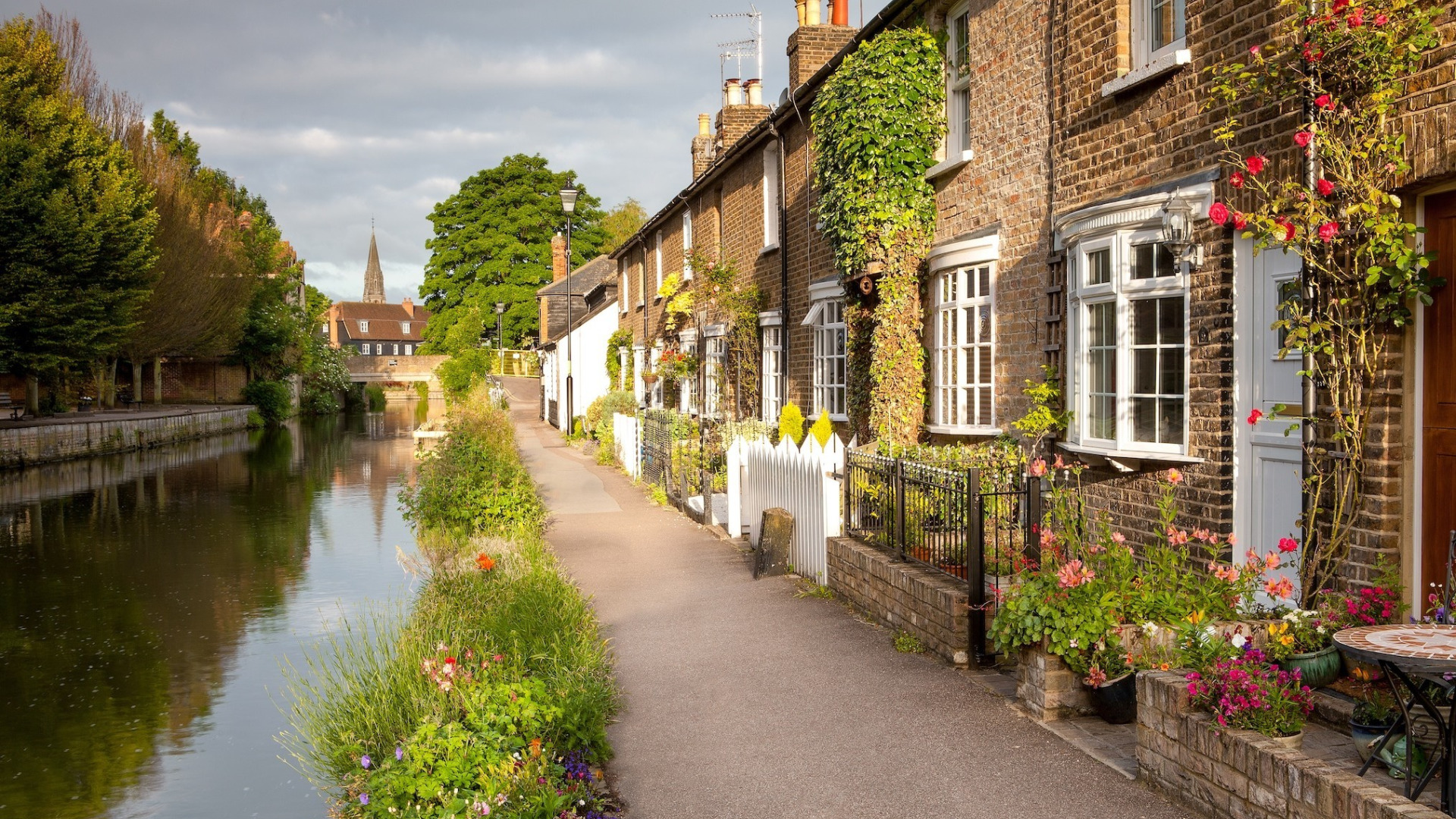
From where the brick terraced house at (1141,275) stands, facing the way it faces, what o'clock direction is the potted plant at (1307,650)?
The potted plant is roughly at 10 o'clock from the brick terraced house.

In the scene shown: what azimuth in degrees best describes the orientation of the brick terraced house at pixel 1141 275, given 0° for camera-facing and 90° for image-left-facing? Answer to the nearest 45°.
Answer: approximately 45°

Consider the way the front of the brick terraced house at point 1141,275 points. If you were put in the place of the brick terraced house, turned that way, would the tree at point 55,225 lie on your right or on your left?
on your right

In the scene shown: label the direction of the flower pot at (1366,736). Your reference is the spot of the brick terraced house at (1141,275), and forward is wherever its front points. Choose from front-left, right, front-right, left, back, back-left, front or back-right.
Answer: front-left

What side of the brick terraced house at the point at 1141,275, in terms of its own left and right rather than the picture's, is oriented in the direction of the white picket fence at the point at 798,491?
right

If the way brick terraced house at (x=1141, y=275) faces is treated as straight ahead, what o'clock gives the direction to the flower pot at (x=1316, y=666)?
The flower pot is roughly at 10 o'clock from the brick terraced house.

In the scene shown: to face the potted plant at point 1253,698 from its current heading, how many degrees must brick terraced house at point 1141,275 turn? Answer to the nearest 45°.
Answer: approximately 45° to its left

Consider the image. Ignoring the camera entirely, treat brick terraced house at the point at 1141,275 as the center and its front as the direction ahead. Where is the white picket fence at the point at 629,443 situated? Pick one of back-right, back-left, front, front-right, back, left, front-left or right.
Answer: right
